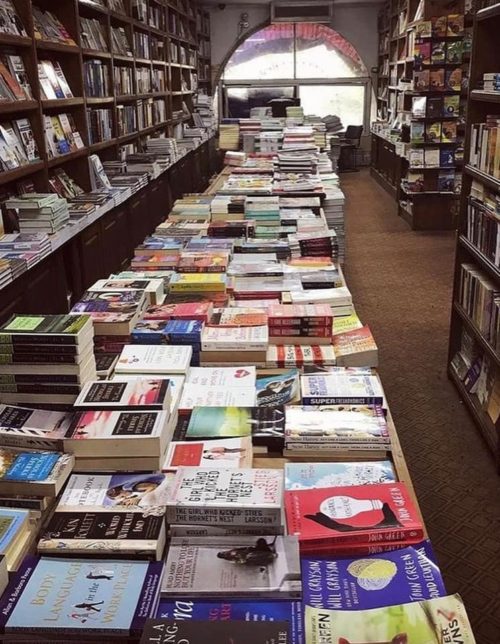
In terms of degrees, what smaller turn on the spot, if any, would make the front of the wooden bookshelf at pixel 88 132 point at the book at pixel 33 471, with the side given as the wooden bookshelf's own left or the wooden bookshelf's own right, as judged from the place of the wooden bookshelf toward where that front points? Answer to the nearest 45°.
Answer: approximately 45° to the wooden bookshelf's own right

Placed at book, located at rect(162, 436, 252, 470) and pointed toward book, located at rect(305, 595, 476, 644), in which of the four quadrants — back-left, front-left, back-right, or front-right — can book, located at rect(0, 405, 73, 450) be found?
back-right

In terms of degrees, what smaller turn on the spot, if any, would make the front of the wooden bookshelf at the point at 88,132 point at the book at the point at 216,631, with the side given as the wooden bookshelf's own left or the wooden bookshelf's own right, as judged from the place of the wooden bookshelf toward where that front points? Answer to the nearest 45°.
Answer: approximately 45° to the wooden bookshelf's own right

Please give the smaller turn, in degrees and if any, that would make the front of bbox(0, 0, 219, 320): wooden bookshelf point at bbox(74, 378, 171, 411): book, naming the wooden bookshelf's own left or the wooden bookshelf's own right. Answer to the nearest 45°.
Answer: approximately 45° to the wooden bookshelf's own right

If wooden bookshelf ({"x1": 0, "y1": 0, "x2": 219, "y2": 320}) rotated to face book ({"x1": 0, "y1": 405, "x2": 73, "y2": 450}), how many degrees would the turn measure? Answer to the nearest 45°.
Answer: approximately 45° to its right

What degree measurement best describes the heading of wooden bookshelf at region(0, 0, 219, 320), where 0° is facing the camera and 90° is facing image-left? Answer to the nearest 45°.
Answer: approximately 315°

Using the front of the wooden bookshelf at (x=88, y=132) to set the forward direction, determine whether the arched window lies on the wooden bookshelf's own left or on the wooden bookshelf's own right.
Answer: on the wooden bookshelf's own left

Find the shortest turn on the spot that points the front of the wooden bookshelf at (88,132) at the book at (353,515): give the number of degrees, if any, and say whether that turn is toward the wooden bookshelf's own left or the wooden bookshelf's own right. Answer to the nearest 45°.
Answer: approximately 45° to the wooden bookshelf's own right
